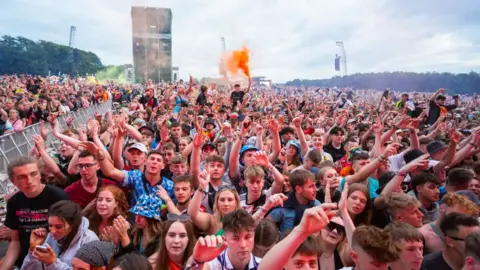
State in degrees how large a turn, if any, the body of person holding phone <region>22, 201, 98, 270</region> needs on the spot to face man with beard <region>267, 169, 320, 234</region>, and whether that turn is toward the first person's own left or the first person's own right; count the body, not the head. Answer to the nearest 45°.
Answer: approximately 135° to the first person's own left

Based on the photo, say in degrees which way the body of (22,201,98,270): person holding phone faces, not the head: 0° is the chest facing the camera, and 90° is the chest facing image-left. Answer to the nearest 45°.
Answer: approximately 45°
